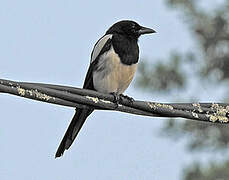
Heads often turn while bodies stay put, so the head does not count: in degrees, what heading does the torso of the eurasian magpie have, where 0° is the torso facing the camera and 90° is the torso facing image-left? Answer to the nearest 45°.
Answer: approximately 315°
